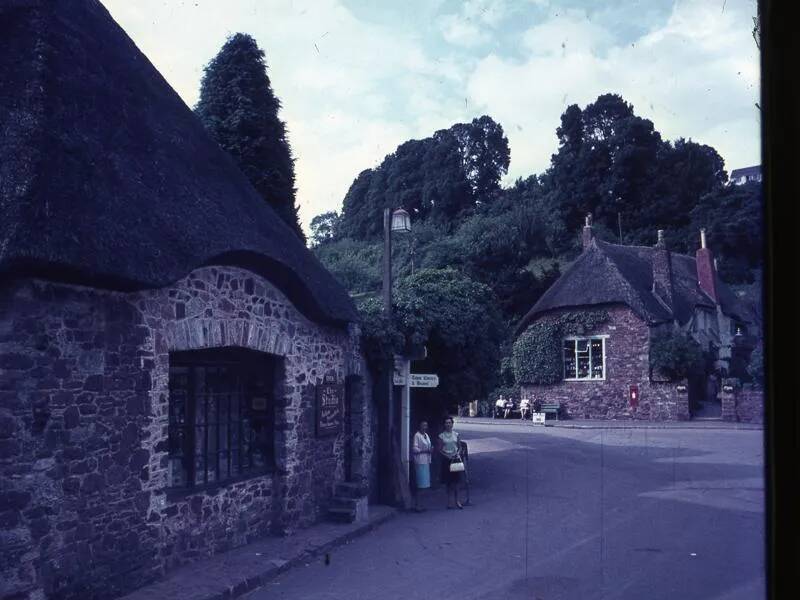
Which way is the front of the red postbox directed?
toward the camera

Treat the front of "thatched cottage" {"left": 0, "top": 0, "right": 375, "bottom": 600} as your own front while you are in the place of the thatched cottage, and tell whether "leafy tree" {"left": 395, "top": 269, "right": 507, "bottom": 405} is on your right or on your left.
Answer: on your left

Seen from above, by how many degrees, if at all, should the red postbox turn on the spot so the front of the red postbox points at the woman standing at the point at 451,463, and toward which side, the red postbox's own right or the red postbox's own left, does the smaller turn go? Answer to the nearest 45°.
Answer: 0° — it already faces them

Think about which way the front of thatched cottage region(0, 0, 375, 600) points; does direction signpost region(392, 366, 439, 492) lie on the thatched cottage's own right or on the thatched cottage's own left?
on the thatched cottage's own left

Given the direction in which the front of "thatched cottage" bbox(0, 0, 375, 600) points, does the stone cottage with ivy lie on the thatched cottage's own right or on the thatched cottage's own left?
on the thatched cottage's own left

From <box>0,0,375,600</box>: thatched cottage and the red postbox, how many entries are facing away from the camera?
0

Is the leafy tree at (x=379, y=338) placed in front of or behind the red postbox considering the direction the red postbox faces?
in front

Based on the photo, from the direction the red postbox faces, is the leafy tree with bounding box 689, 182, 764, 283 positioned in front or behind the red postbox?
behind
